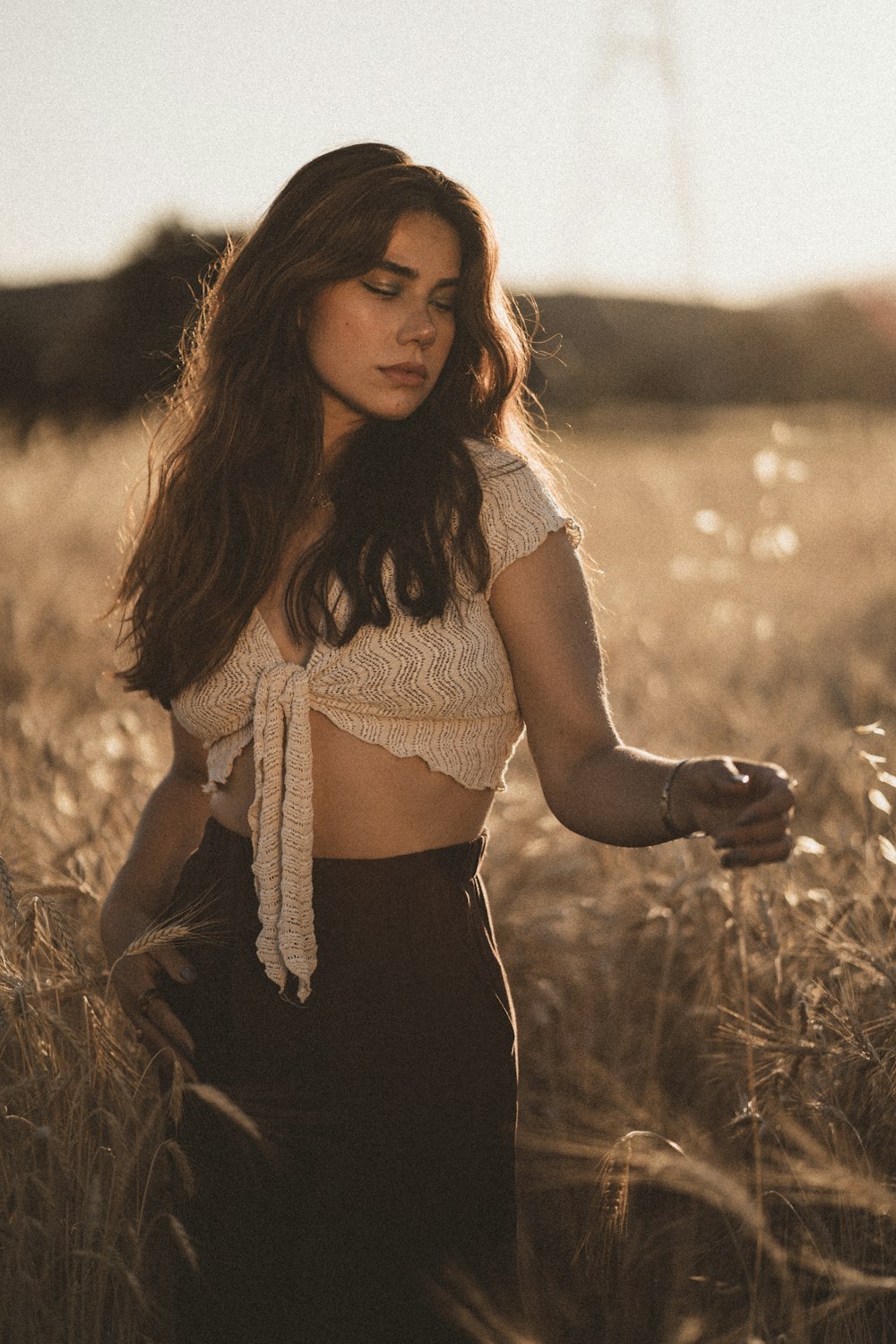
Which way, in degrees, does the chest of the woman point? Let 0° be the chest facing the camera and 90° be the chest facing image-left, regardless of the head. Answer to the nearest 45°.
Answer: approximately 45°
